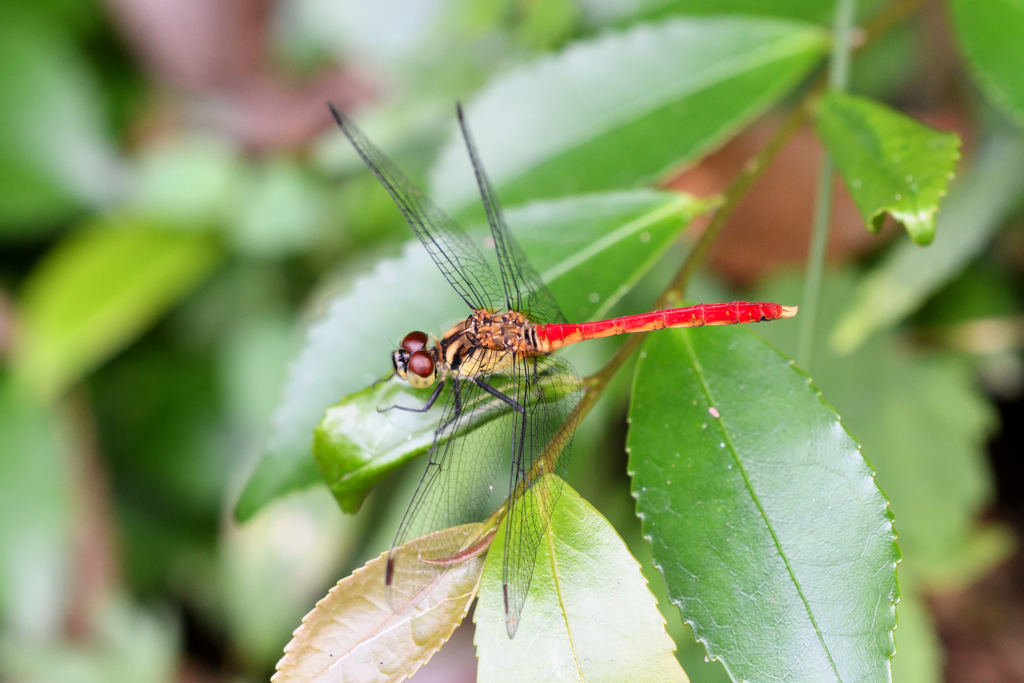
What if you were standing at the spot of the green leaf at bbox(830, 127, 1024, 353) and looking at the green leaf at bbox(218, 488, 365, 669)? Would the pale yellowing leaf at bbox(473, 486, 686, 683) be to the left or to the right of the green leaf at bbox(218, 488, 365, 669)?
left

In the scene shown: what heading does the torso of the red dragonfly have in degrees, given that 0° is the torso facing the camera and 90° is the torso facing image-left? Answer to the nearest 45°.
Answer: approximately 90°

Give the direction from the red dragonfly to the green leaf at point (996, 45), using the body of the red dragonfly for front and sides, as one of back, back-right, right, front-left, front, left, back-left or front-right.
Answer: back

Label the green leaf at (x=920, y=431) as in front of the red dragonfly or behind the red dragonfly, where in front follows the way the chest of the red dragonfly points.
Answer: behind
